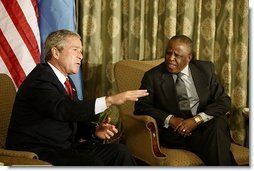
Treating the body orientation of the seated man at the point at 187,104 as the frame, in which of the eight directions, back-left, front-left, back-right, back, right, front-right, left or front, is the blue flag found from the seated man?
right

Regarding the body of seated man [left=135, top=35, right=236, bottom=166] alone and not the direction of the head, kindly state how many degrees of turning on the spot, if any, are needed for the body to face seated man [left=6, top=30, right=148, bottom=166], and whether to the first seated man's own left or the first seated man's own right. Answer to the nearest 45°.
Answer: approximately 90° to the first seated man's own right

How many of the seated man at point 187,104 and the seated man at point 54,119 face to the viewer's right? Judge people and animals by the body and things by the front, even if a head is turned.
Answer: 1

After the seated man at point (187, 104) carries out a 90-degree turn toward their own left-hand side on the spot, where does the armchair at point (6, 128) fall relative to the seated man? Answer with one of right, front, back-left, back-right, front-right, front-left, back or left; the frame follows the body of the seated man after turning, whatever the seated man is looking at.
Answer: back

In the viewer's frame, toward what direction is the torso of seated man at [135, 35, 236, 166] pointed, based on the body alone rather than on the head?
toward the camera

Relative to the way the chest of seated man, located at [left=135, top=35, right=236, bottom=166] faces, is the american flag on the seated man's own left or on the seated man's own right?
on the seated man's own right

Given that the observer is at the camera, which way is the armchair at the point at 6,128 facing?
facing the viewer and to the right of the viewer

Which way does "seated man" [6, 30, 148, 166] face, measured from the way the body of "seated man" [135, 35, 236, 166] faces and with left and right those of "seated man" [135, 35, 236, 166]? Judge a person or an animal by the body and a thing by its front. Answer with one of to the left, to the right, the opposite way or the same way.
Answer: to the left

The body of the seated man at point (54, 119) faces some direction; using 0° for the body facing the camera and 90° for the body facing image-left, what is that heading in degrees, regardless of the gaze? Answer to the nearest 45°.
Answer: approximately 270°

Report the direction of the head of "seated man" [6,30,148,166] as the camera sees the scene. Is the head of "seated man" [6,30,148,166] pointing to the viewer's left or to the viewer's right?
to the viewer's right
